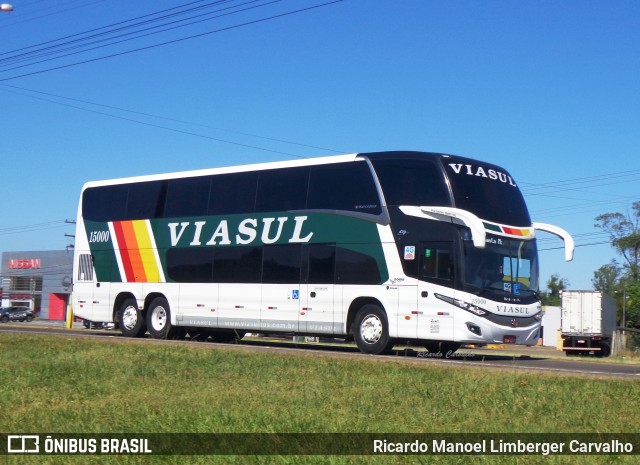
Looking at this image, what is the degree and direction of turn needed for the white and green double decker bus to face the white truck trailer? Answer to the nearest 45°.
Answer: approximately 90° to its left

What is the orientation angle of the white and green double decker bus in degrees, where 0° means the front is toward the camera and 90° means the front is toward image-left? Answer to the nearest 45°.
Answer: approximately 315°

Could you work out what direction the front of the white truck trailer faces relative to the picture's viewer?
facing away from the viewer

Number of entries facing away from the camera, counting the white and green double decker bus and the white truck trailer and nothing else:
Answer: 1

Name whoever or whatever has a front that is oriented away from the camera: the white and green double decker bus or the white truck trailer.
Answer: the white truck trailer

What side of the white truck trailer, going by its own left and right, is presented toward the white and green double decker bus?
back
